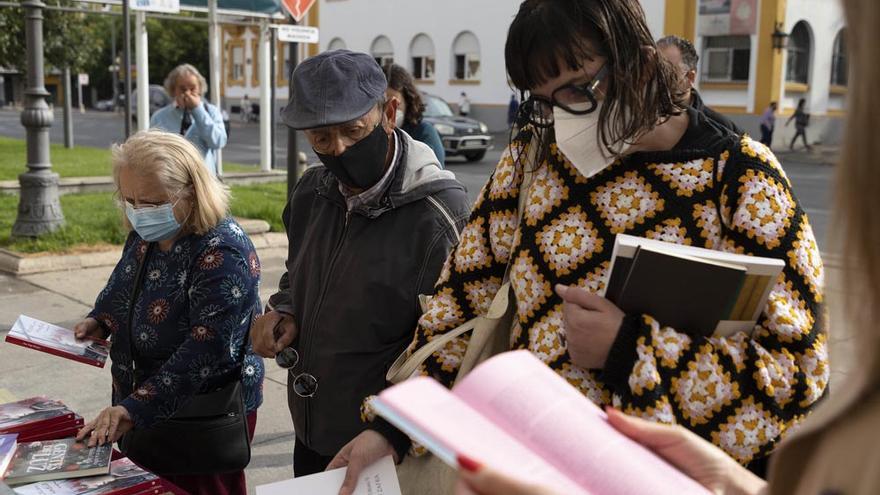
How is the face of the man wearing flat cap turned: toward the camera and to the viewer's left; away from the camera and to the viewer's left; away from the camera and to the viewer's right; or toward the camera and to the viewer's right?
toward the camera and to the viewer's left

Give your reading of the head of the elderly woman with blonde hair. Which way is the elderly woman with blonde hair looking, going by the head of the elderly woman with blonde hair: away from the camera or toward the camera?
toward the camera

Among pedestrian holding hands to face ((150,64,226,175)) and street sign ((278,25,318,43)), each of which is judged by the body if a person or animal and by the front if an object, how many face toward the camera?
2

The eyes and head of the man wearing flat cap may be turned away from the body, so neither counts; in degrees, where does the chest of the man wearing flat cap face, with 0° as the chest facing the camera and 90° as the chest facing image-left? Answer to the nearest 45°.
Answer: approximately 45°

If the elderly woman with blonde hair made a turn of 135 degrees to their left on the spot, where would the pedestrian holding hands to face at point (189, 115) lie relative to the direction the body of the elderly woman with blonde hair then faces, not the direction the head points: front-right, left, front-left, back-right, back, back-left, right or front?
left

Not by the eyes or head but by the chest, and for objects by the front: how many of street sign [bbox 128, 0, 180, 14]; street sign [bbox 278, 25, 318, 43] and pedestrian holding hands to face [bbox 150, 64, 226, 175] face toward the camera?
3

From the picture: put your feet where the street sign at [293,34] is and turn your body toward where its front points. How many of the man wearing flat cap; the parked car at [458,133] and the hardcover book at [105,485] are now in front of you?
2

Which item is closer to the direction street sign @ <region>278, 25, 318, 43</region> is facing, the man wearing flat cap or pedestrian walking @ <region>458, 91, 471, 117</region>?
the man wearing flat cap

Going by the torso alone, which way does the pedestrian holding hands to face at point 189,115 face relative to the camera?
toward the camera

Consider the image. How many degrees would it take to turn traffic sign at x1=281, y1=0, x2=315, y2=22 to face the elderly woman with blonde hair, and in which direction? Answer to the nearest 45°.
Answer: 0° — it already faces them

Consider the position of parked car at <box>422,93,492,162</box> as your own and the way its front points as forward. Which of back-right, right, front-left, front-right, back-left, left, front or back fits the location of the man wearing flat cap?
front-right

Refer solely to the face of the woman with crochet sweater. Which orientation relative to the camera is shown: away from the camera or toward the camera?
toward the camera

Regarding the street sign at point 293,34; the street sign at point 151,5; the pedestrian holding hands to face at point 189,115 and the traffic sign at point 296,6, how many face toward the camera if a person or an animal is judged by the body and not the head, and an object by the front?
4

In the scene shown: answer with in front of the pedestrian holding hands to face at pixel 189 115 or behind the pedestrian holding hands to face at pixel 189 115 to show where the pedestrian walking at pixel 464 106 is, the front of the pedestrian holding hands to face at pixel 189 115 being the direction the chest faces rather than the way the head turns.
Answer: behind

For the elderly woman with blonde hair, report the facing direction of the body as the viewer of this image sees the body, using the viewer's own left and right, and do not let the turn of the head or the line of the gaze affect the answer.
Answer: facing the viewer and to the left of the viewer

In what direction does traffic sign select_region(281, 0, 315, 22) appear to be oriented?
toward the camera
